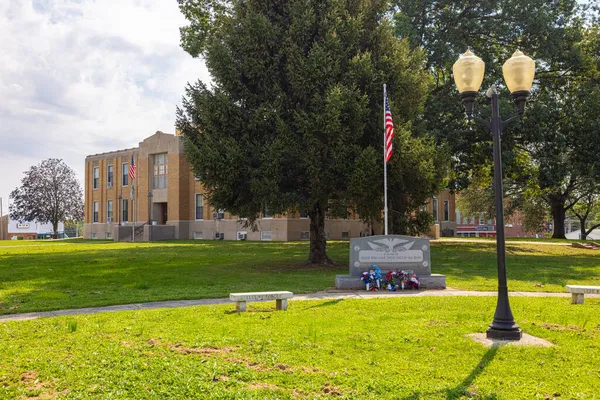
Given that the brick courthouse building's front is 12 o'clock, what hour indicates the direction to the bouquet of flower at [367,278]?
The bouquet of flower is roughly at 10 o'clock from the brick courthouse building.

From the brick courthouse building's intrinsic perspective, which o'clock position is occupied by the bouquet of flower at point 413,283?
The bouquet of flower is roughly at 10 o'clock from the brick courthouse building.

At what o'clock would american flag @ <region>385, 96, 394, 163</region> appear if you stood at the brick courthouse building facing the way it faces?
The american flag is roughly at 10 o'clock from the brick courthouse building.

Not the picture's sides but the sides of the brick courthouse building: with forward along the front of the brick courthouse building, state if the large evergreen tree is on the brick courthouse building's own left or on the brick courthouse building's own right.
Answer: on the brick courthouse building's own left

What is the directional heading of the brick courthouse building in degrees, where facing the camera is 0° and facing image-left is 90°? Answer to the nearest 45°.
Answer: approximately 45°

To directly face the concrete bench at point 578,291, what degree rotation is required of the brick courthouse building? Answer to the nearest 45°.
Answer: approximately 45° to its left

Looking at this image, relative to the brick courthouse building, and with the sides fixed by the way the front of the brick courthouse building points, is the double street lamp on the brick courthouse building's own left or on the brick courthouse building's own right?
on the brick courthouse building's own left

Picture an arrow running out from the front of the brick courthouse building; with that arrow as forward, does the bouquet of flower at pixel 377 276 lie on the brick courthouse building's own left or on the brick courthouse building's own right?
on the brick courthouse building's own left
